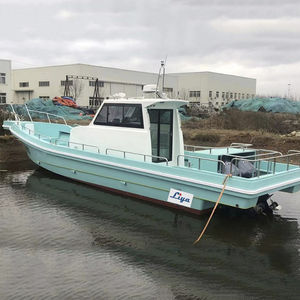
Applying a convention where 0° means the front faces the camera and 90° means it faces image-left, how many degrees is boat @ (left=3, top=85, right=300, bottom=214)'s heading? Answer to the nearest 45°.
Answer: approximately 135°

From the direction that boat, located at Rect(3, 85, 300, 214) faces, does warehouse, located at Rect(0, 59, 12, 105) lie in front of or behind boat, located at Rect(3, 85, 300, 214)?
in front

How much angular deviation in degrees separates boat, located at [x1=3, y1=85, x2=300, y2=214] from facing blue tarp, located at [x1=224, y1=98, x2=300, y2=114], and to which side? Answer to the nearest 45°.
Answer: approximately 90° to its right

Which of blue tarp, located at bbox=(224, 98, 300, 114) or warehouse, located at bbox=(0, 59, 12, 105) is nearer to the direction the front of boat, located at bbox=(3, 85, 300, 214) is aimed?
the warehouse
